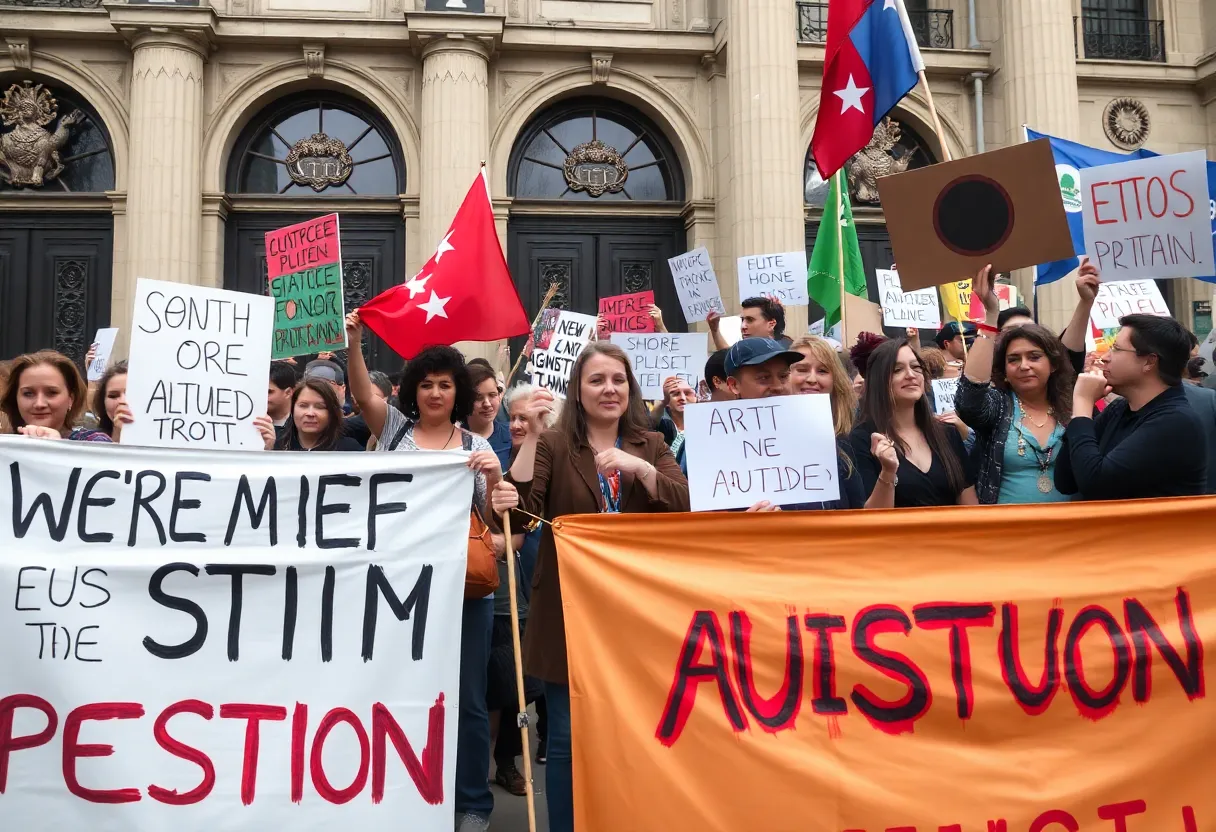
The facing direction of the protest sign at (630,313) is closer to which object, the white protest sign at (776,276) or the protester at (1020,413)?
the protester

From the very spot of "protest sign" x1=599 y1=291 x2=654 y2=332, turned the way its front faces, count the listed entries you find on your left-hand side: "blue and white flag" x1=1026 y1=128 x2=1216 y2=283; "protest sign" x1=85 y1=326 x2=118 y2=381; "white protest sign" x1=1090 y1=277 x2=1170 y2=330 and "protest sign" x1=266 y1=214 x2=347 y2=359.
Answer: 2

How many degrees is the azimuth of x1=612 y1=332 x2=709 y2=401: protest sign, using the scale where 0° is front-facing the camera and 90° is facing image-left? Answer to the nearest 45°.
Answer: approximately 0°

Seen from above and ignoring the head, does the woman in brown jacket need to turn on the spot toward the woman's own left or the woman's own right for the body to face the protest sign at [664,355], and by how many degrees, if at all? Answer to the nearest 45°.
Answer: approximately 180°

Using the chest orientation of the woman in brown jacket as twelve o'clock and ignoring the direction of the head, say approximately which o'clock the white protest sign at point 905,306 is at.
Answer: The white protest sign is roughly at 7 o'clock from the woman in brown jacket.

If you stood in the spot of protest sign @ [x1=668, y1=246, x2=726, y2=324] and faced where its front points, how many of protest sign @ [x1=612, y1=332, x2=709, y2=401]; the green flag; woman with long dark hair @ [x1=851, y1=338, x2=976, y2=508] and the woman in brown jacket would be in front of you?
3

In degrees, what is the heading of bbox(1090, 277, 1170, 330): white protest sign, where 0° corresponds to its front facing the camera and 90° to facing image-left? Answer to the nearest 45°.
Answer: approximately 0°

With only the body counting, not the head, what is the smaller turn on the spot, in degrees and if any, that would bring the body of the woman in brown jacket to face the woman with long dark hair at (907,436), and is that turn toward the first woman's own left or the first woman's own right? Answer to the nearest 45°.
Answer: approximately 90° to the first woman's own left

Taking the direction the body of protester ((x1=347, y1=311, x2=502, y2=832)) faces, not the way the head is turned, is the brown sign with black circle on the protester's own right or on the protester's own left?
on the protester's own left
